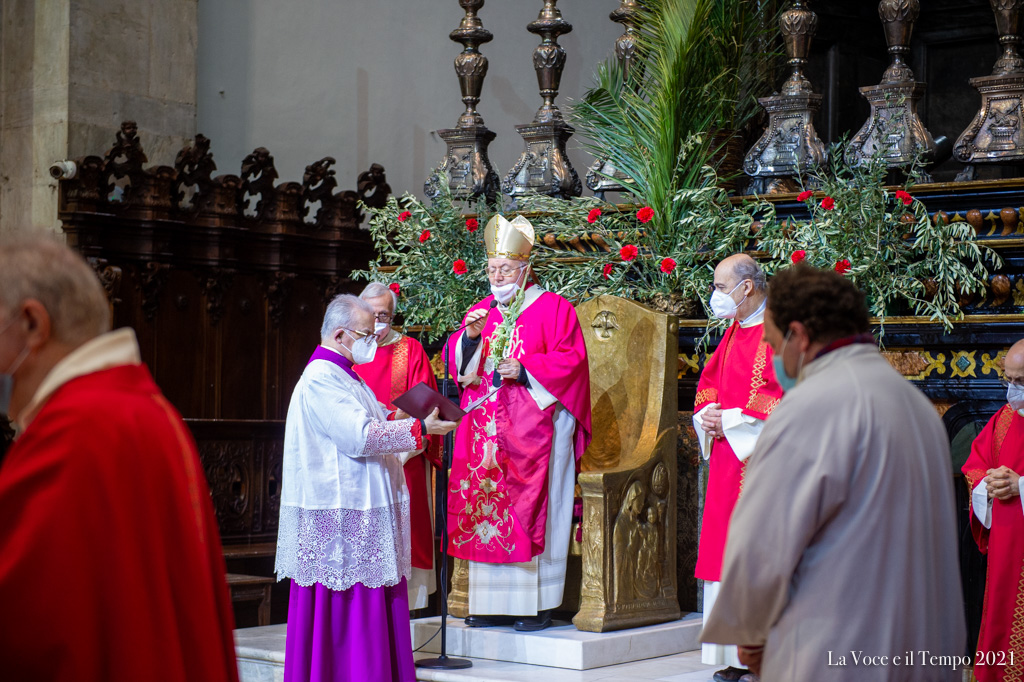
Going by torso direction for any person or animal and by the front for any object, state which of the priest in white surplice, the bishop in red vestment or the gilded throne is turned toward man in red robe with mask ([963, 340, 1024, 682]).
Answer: the priest in white surplice

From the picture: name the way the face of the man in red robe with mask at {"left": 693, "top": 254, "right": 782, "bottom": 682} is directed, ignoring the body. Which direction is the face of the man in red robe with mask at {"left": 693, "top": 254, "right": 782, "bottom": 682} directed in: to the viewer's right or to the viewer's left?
to the viewer's left

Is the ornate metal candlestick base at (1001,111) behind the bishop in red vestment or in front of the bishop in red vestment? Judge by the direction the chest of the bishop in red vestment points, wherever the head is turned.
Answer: behind

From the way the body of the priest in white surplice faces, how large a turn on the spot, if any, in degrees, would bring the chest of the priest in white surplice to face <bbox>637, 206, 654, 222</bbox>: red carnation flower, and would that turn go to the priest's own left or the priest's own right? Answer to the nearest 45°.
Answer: approximately 45° to the priest's own left

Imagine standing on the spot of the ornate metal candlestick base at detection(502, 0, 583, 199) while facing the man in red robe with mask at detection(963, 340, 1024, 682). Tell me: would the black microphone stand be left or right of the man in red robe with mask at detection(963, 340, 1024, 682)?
right

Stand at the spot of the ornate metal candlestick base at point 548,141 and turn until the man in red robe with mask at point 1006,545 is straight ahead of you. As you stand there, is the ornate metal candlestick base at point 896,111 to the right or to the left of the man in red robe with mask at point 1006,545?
left

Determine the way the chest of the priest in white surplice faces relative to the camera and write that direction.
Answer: to the viewer's right

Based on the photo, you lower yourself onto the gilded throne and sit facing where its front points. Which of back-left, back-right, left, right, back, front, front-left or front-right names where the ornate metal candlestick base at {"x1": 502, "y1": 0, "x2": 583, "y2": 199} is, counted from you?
back-right

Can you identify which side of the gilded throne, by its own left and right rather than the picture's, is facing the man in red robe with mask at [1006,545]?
left
